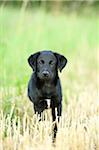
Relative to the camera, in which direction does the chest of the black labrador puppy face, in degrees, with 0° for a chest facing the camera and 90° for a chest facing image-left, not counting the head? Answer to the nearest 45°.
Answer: approximately 0°
